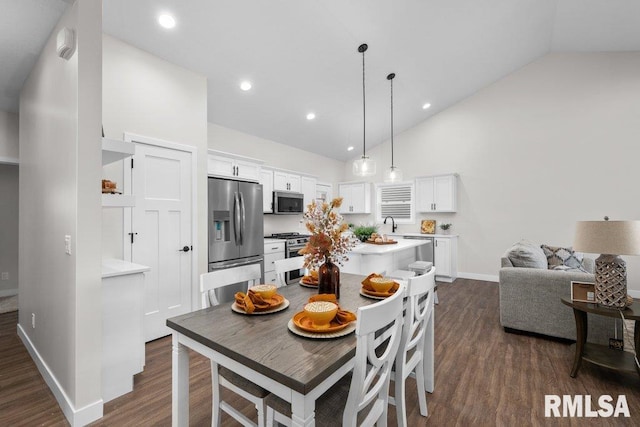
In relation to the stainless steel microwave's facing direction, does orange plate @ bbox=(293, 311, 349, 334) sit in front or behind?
in front

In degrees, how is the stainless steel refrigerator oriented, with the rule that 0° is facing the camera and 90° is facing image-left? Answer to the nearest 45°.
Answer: approximately 315°

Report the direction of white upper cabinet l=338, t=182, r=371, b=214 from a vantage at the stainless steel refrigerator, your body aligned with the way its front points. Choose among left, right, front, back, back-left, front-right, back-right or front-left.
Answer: left

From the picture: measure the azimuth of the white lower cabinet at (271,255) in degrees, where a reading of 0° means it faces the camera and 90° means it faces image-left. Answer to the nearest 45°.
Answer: approximately 315°

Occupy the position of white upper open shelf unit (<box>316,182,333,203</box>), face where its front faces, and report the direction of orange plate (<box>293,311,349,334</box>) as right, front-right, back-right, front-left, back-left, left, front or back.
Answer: front-right

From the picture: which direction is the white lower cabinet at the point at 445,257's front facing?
toward the camera

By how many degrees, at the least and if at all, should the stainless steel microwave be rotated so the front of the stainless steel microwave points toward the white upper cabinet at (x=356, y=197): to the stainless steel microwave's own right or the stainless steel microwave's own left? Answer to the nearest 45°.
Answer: approximately 90° to the stainless steel microwave's own left

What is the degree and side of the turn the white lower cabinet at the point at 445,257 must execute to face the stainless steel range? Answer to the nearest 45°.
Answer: approximately 45° to its right

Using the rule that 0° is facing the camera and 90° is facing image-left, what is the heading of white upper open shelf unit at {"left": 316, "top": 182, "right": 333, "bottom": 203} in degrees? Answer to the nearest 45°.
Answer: approximately 315°

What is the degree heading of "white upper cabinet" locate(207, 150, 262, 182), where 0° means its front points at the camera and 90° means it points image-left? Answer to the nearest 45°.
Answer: approximately 315°

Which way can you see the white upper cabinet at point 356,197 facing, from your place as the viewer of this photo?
facing the viewer and to the left of the viewer

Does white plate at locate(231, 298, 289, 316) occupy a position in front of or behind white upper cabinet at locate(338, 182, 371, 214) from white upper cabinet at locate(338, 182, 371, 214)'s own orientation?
in front

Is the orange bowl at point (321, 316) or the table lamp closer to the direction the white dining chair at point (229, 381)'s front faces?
the orange bowl
